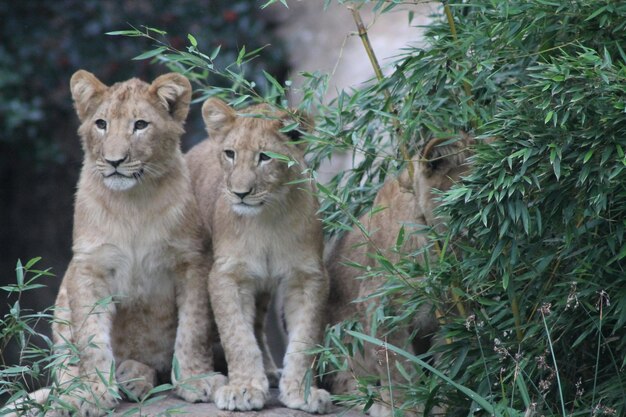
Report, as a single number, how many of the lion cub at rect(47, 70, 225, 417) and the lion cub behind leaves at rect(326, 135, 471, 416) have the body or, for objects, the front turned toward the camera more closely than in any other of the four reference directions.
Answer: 1

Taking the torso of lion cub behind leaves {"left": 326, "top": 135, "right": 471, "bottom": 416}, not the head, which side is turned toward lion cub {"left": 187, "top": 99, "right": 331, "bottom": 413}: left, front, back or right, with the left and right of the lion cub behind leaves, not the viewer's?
back

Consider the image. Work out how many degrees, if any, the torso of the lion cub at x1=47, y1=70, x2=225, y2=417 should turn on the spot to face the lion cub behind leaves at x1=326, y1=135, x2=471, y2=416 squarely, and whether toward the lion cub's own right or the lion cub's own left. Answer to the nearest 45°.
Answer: approximately 90° to the lion cub's own left

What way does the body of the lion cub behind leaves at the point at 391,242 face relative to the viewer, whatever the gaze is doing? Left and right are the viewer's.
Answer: facing to the right of the viewer

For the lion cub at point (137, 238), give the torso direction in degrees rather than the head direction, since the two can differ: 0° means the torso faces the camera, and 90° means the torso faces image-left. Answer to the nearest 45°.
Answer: approximately 0°

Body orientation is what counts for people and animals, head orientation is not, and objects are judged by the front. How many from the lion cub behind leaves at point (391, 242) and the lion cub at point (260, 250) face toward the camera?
1

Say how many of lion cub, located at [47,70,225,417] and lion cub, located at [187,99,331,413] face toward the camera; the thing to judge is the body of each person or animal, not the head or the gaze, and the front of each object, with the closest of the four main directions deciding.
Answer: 2

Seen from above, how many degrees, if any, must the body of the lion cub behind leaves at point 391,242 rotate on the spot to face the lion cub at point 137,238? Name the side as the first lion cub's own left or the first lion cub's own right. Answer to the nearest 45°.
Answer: approximately 180°

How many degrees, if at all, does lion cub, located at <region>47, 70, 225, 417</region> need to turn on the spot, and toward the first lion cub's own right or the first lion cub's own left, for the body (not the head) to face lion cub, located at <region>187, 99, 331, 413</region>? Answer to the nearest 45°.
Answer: approximately 90° to the first lion cub's own left

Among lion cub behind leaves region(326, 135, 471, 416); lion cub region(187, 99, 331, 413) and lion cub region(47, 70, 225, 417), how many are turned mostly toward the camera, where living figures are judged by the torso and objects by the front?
2

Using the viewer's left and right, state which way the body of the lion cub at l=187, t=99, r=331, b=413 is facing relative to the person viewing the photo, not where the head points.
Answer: facing the viewer
